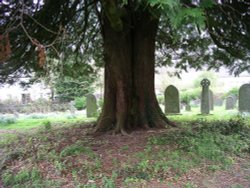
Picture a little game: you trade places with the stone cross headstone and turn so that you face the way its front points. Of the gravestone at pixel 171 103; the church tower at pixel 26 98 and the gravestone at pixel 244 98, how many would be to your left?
1

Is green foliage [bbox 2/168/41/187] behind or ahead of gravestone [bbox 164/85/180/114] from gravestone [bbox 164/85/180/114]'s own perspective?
ahead

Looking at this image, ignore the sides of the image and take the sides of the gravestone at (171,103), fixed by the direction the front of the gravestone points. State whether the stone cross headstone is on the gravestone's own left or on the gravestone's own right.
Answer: on the gravestone's own left

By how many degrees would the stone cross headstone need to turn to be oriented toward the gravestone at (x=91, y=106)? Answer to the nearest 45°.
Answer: approximately 90° to its right

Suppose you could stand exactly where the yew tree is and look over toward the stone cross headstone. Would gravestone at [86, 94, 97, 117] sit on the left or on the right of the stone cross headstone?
left

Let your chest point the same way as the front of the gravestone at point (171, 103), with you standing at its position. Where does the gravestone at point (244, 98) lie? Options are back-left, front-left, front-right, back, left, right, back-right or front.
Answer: left

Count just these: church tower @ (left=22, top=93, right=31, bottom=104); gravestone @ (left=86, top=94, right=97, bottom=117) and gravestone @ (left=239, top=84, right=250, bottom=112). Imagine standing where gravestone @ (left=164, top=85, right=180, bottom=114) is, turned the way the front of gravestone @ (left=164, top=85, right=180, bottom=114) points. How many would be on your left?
1

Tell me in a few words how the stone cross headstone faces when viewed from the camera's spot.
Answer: facing the viewer

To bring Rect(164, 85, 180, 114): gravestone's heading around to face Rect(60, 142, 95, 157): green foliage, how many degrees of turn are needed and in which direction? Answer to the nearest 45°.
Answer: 0° — it already faces it

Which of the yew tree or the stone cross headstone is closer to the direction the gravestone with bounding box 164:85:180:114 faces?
the yew tree

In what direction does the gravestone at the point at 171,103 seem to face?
toward the camera

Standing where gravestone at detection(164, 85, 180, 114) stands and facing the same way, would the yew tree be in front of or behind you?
in front

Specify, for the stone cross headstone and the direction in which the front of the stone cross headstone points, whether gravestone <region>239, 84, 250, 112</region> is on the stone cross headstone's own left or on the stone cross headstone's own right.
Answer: on the stone cross headstone's own left

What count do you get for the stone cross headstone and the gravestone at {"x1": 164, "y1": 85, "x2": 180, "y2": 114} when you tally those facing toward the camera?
2
